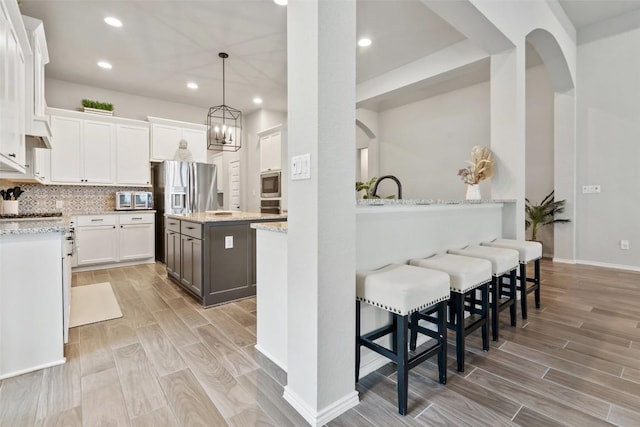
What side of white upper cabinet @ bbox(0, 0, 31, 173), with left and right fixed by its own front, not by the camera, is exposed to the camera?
right

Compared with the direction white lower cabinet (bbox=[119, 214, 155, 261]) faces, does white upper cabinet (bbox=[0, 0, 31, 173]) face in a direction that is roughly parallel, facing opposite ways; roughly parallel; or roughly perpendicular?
roughly perpendicular

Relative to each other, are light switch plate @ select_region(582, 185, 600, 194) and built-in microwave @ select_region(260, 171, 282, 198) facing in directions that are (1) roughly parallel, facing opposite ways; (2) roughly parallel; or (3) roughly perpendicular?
roughly parallel

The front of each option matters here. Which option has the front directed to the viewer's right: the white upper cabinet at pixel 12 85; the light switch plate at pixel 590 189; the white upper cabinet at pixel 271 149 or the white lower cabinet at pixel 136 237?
the white upper cabinet at pixel 12 85

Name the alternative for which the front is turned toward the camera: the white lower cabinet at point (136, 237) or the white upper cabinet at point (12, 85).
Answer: the white lower cabinet

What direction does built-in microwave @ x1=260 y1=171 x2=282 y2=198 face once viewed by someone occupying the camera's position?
facing the viewer and to the left of the viewer

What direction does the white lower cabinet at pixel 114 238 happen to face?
toward the camera

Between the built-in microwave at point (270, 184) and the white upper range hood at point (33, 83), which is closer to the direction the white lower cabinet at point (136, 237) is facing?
the white upper range hood

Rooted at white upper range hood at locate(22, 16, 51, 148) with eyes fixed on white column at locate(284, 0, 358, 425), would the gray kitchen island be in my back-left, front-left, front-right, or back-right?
front-left

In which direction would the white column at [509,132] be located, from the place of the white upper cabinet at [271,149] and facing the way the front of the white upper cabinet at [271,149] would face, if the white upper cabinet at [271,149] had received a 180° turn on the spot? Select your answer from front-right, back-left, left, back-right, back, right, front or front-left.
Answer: right

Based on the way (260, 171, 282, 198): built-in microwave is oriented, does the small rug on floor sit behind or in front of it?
in front

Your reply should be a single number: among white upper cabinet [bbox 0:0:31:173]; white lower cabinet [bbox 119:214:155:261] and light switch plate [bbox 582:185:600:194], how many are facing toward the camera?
2

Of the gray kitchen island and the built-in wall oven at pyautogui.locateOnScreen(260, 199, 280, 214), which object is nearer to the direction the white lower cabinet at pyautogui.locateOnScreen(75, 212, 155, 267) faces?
the gray kitchen island

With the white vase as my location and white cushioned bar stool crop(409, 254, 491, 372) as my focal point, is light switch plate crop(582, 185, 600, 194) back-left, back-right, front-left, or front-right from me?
back-left

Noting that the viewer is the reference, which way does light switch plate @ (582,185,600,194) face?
facing the viewer

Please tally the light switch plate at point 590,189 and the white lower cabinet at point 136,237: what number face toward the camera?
2

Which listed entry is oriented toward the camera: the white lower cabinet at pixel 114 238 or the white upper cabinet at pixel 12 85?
the white lower cabinet

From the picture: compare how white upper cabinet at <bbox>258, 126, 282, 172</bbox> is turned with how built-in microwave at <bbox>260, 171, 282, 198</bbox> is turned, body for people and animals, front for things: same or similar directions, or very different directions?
same or similar directions

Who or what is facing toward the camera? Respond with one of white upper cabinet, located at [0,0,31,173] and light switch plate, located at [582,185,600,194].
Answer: the light switch plate

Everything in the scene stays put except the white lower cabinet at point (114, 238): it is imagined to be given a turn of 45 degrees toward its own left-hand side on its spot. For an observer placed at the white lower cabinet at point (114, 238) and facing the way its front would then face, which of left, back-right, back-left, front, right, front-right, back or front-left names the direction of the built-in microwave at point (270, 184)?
front-left
